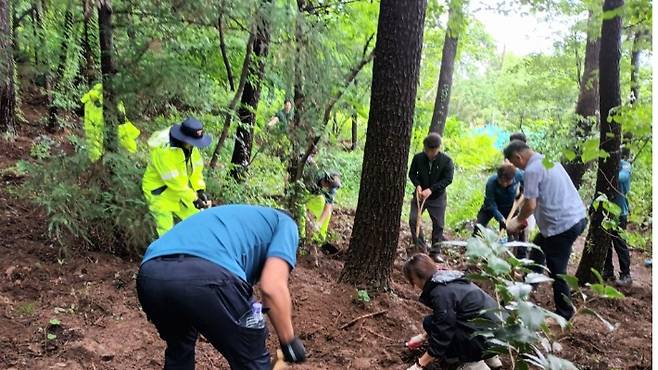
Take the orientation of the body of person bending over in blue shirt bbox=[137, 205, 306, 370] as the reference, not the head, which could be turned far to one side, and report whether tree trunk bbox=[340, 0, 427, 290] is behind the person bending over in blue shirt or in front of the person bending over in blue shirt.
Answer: in front

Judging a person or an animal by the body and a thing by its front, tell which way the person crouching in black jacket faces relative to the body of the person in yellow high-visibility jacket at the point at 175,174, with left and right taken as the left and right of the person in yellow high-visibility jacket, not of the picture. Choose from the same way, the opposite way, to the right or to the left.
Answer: the opposite way

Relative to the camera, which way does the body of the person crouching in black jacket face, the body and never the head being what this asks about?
to the viewer's left

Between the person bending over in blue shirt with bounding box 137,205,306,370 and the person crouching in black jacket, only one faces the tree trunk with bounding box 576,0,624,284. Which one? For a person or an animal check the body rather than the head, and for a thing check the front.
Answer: the person bending over in blue shirt

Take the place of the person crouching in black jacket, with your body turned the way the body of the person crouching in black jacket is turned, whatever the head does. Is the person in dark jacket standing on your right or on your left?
on your right

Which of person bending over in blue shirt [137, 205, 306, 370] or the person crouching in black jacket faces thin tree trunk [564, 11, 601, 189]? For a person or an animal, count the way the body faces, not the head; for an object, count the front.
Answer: the person bending over in blue shirt

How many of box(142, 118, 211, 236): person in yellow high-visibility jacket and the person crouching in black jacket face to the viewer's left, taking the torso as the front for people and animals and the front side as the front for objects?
1

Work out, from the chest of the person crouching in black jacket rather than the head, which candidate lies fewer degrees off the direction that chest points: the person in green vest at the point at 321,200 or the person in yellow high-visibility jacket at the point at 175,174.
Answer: the person in yellow high-visibility jacket

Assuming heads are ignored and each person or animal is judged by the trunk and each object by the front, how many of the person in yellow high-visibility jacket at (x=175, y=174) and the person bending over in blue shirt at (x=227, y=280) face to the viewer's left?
0

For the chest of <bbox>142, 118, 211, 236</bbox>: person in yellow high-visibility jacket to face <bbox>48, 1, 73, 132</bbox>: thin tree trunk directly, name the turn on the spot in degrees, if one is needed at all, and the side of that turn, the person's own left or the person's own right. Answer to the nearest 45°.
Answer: approximately 135° to the person's own left

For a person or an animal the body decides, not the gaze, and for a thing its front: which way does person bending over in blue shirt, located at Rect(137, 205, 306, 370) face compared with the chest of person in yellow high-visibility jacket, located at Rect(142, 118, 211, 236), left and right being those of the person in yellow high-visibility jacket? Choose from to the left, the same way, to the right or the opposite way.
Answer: to the left

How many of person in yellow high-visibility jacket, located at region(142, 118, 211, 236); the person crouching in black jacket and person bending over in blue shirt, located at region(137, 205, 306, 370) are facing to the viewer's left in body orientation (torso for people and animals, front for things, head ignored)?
1

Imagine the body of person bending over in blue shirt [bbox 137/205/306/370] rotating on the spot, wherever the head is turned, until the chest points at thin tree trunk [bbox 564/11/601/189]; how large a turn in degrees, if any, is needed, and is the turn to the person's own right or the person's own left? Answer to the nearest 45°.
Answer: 0° — they already face it

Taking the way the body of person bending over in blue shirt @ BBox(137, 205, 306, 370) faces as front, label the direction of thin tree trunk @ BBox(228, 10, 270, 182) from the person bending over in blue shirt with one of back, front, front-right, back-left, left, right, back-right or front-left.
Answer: front-left
